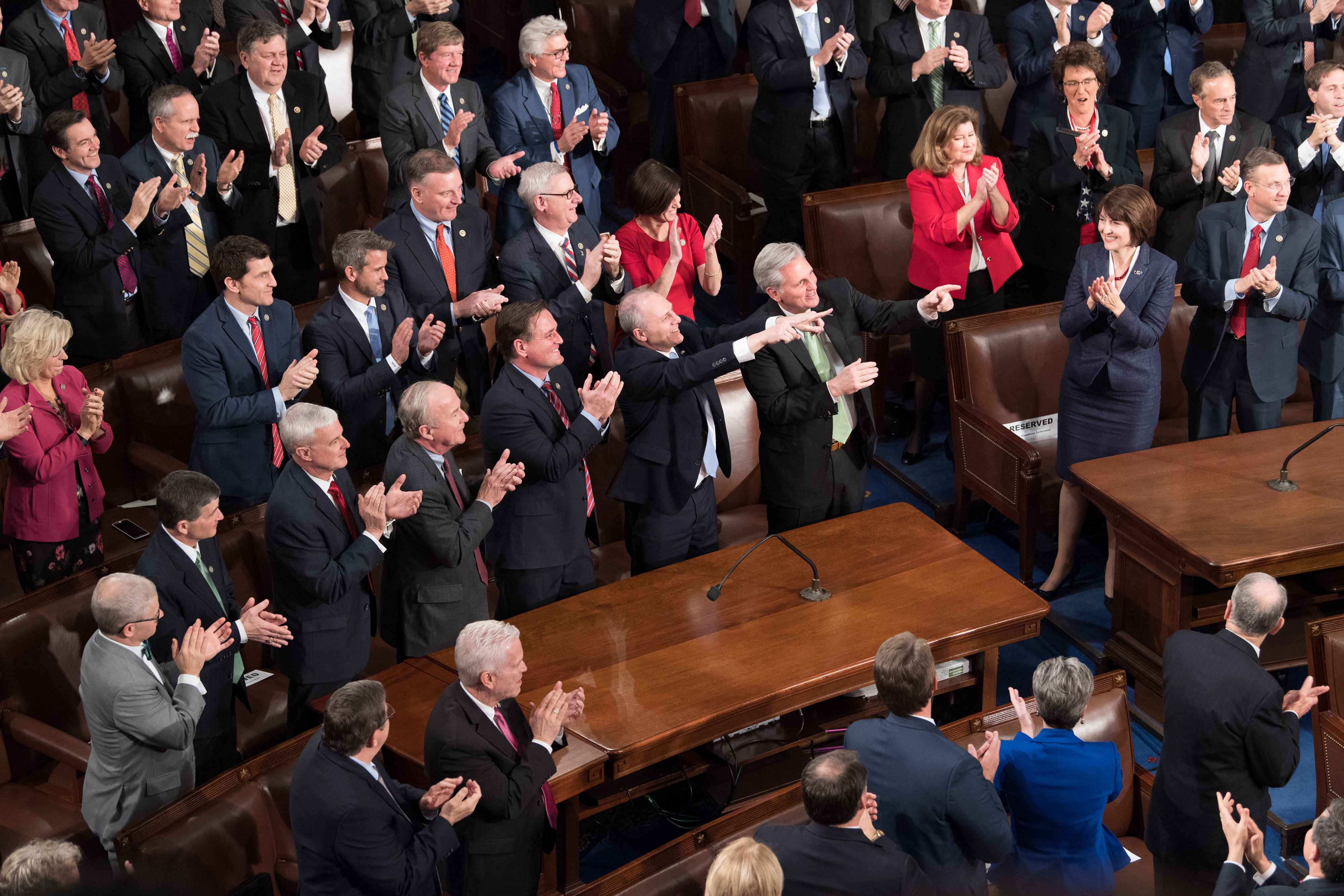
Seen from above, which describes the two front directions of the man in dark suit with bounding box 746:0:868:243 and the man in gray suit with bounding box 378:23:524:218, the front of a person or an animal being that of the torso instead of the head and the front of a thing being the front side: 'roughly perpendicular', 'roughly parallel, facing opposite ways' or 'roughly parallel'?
roughly parallel

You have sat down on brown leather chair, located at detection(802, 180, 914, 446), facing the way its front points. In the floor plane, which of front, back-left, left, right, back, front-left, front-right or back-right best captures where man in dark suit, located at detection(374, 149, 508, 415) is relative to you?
right

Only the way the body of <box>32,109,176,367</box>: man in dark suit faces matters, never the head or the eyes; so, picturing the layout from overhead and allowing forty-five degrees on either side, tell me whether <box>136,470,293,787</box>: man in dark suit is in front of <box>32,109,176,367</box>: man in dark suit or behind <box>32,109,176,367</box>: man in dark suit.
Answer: in front

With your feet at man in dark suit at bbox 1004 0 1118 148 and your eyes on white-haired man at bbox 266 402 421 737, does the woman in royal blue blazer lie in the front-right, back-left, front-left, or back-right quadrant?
front-left

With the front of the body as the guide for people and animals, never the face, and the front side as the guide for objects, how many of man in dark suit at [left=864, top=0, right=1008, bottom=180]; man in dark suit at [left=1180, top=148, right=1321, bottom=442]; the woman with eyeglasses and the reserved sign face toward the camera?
4

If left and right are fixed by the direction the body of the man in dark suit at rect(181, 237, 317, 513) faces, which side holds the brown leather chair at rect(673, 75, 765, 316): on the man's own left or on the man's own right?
on the man's own left

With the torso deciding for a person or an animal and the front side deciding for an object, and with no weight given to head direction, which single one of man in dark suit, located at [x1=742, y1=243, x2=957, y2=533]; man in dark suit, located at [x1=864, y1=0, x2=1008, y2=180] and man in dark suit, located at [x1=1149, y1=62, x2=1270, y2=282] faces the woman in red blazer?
man in dark suit, located at [x1=864, y1=0, x2=1008, y2=180]

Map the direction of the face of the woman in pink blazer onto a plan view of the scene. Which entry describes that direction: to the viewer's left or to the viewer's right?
to the viewer's right

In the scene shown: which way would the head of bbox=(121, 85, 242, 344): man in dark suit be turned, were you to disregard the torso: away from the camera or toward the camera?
toward the camera

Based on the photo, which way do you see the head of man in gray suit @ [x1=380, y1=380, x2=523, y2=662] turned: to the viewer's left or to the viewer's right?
to the viewer's right

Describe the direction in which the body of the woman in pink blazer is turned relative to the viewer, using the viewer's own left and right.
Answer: facing the viewer and to the right of the viewer

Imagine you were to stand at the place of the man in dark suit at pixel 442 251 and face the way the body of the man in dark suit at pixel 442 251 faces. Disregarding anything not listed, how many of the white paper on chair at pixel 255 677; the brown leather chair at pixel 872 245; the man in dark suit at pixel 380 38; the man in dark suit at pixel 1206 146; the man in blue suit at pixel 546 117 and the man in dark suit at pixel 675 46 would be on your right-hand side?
1

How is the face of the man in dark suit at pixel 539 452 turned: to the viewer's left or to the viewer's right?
to the viewer's right

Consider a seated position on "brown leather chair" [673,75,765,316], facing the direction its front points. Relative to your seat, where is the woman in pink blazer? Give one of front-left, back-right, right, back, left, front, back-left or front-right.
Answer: right

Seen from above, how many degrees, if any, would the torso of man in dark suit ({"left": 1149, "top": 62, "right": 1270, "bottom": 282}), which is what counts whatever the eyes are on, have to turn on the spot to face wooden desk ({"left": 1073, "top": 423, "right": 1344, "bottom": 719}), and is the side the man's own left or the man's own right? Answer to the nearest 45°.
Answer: approximately 45° to the man's own right

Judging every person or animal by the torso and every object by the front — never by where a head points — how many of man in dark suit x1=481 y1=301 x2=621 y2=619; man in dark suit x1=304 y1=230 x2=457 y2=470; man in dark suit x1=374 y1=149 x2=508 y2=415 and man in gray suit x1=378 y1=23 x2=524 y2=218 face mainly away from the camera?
0

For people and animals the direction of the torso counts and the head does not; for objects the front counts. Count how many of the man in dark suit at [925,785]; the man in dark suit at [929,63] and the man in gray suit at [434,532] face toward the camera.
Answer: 1

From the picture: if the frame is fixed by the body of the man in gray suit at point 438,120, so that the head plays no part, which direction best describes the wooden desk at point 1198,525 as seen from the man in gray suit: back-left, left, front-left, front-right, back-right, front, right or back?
front
